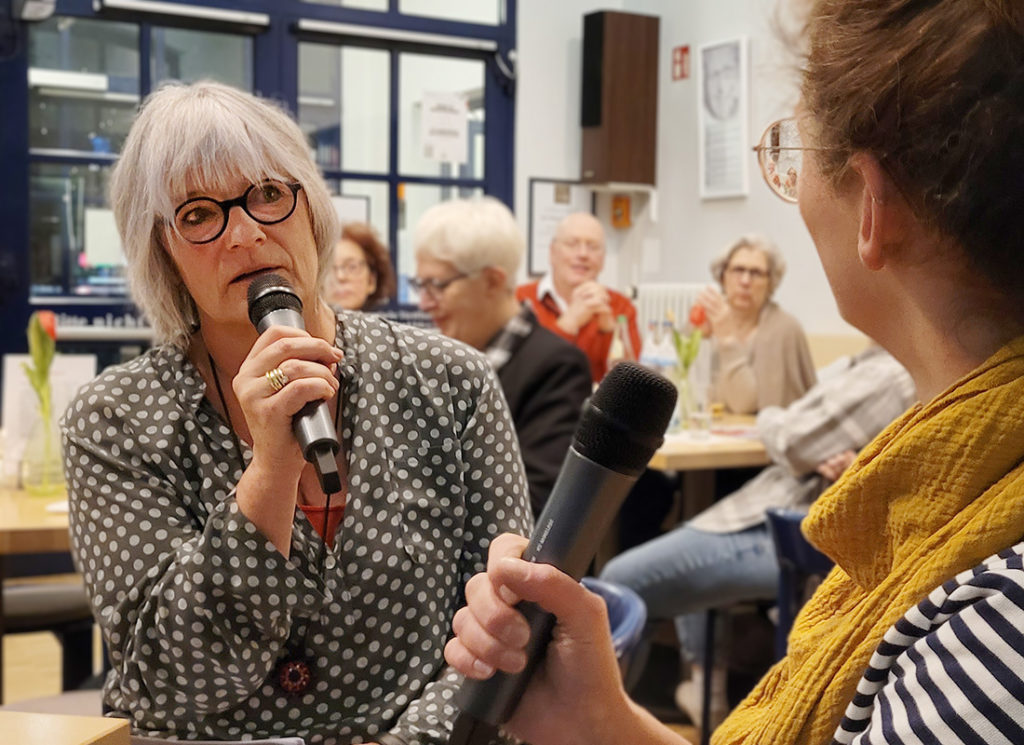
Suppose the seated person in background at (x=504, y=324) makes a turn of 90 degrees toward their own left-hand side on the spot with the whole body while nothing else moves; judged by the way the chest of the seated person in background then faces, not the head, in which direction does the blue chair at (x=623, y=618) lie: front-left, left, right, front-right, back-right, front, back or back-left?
front

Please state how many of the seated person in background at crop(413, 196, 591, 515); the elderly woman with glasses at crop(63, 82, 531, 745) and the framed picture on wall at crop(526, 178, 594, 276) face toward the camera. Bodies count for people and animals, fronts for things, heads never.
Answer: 2

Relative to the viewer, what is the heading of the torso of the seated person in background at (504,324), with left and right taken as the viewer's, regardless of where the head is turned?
facing to the left of the viewer

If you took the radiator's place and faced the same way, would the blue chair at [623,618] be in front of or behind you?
in front

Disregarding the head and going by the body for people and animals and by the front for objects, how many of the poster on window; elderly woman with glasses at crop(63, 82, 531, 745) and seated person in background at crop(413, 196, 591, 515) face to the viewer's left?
1

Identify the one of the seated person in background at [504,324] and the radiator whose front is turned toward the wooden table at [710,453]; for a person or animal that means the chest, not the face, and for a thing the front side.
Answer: the radiator

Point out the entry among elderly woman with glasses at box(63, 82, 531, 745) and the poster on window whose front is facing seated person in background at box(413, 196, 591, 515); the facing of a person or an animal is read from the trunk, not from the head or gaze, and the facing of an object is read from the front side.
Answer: the poster on window

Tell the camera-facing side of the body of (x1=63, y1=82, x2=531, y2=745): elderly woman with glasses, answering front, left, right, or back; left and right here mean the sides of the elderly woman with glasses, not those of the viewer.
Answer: front

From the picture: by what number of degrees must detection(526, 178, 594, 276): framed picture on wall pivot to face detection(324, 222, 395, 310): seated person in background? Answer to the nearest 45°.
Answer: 0° — it already faces them

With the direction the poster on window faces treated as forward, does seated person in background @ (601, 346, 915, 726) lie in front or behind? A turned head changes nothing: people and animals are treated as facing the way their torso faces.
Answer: in front

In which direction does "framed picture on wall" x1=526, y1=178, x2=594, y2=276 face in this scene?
toward the camera

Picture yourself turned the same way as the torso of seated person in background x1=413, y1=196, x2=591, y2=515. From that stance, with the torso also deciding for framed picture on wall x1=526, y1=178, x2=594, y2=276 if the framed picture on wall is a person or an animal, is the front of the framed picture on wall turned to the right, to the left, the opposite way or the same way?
to the left

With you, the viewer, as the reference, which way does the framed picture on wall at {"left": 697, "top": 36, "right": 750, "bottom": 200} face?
facing the viewer and to the left of the viewer

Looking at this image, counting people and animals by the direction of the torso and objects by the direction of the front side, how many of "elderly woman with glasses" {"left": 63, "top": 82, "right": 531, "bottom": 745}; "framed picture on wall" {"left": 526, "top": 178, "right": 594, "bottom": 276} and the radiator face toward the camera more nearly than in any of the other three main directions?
3

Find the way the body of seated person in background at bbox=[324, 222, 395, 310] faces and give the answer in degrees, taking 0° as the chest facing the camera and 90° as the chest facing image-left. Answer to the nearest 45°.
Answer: approximately 45°

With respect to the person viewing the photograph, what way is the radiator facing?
facing the viewer

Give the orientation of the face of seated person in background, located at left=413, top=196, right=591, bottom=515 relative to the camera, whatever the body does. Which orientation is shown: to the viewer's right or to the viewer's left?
to the viewer's left

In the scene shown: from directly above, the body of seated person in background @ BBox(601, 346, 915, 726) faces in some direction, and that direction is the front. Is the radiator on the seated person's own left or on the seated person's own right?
on the seated person's own right
